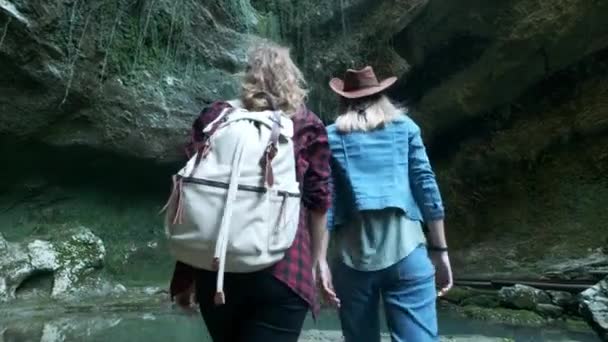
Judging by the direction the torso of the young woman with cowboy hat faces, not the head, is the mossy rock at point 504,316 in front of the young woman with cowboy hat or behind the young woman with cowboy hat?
in front

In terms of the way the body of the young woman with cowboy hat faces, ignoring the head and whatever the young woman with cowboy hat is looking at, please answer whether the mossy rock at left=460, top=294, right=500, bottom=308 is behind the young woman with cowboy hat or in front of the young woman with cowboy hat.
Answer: in front

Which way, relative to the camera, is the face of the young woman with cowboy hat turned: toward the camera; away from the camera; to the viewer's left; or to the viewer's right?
away from the camera

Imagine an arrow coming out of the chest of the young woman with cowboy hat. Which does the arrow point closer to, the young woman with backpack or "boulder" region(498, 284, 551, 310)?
the boulder

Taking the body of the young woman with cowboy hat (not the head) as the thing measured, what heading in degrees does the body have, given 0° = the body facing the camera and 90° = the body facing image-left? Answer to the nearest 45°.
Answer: approximately 180°

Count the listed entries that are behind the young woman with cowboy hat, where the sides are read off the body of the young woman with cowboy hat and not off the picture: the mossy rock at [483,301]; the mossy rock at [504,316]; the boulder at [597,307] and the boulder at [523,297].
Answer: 0

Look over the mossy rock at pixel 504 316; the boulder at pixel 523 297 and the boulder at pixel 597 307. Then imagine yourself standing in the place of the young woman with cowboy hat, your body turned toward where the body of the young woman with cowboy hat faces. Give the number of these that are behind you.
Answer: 0

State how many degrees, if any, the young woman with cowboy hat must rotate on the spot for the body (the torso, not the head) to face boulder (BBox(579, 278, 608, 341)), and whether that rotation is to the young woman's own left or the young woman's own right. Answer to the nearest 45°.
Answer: approximately 45° to the young woman's own right

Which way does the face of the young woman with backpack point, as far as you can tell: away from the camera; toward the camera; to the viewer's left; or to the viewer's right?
away from the camera

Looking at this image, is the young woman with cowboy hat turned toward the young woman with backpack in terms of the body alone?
no
